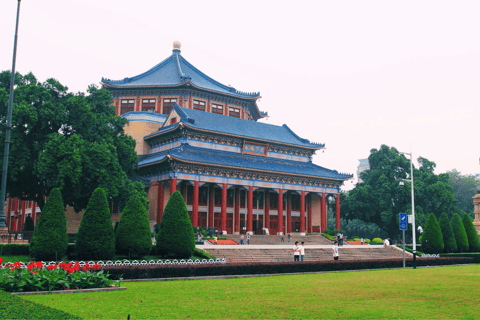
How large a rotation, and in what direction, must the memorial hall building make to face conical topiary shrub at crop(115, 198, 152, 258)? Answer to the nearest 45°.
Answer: approximately 45° to its right

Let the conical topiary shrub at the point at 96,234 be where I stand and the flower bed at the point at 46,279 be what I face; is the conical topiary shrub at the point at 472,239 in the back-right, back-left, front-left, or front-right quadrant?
back-left

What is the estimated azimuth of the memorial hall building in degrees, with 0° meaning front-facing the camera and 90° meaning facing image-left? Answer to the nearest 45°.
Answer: approximately 315°

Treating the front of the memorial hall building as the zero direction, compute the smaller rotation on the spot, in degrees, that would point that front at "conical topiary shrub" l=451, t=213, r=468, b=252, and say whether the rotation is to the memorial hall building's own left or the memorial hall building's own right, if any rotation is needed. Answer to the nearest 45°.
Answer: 0° — it already faces it

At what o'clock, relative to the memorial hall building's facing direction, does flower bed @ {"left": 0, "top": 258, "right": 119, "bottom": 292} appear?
The flower bed is roughly at 2 o'clock from the memorial hall building.

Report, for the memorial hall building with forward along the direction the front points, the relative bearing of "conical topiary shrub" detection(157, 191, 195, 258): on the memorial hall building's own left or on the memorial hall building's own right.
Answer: on the memorial hall building's own right

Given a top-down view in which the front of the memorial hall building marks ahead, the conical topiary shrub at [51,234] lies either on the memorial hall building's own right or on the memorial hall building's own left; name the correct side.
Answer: on the memorial hall building's own right
